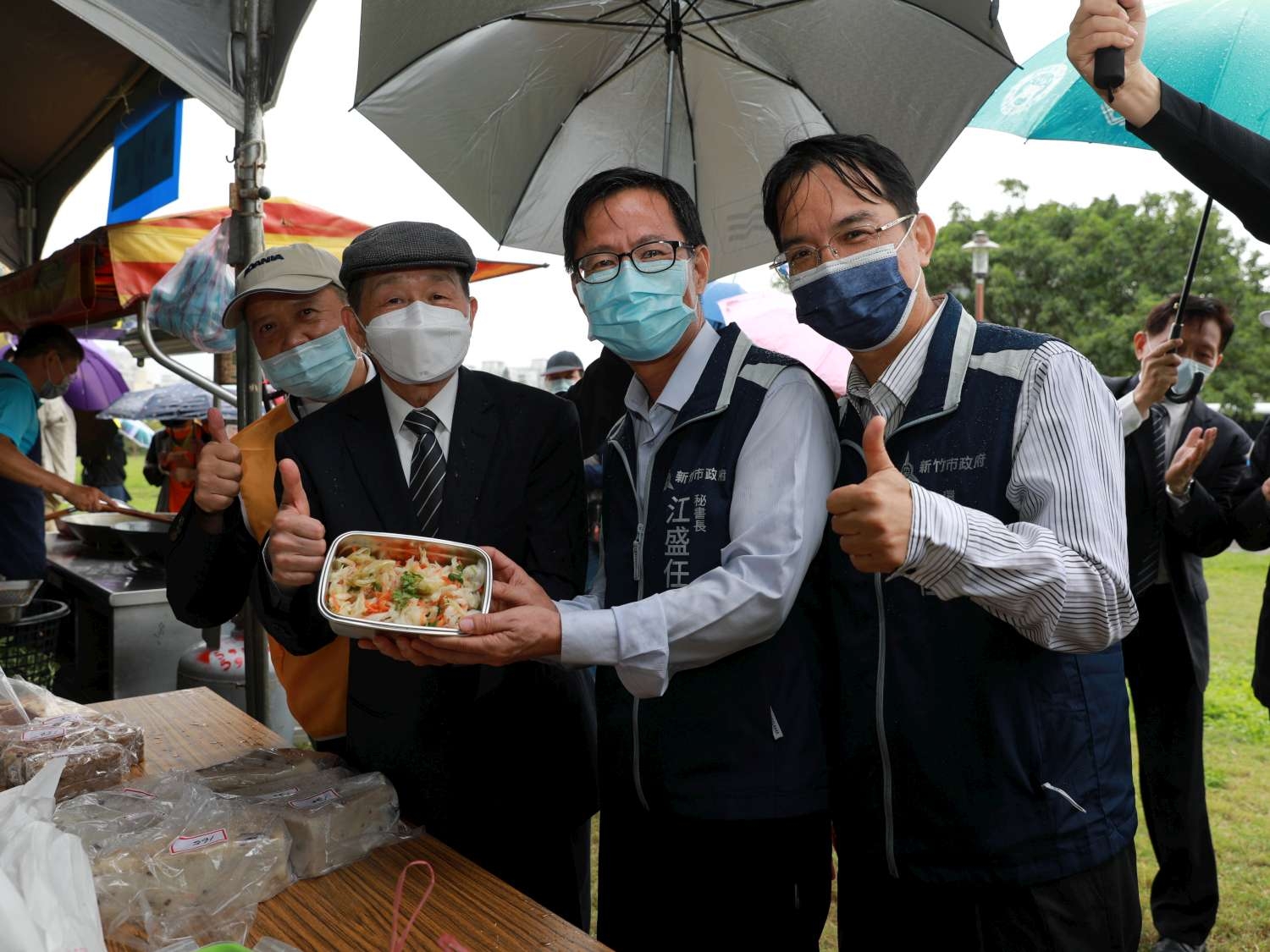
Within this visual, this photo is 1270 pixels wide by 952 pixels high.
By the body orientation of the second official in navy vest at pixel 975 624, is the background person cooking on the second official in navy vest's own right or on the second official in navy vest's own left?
on the second official in navy vest's own right

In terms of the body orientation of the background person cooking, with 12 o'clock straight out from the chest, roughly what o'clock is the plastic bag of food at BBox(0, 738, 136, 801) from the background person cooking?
The plastic bag of food is roughly at 3 o'clock from the background person cooking.

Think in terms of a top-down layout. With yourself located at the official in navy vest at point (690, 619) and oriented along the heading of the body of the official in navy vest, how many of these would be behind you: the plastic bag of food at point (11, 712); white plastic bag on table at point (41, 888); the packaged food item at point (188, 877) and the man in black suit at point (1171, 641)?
1

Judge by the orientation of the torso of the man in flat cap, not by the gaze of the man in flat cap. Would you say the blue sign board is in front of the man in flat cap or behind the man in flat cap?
behind

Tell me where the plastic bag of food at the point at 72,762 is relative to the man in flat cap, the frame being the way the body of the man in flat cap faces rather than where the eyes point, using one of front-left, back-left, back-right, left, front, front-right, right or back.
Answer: right

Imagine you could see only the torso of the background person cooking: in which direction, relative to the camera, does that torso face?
to the viewer's right

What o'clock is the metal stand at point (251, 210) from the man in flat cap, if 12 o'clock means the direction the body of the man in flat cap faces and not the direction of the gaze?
The metal stand is roughly at 5 o'clock from the man in flat cap.

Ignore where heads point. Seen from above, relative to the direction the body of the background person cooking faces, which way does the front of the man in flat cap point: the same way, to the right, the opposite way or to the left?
to the right

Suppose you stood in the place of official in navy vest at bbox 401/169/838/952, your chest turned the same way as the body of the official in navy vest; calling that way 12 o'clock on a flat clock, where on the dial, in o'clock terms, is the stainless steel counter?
The stainless steel counter is roughly at 3 o'clock from the official in navy vest.
